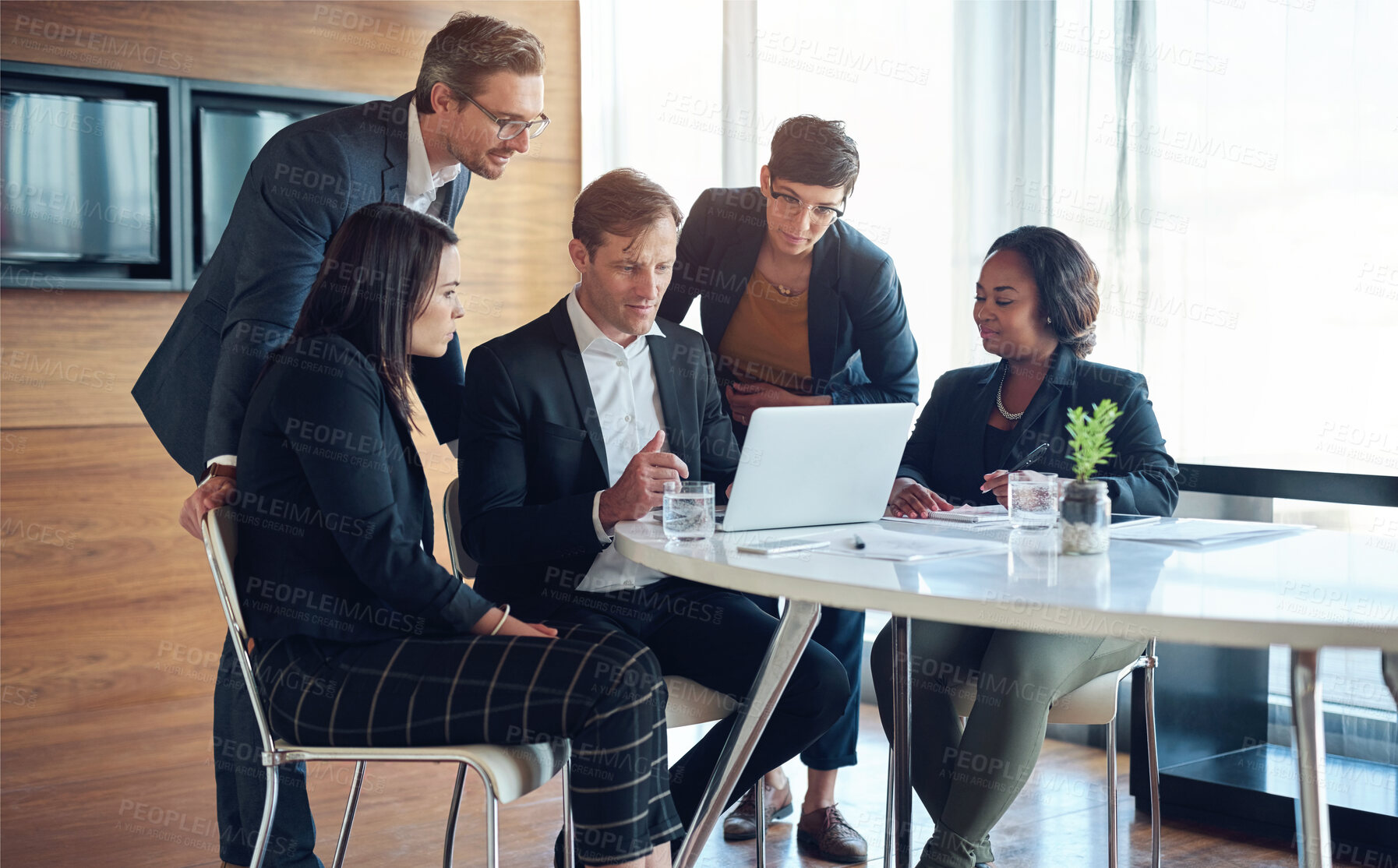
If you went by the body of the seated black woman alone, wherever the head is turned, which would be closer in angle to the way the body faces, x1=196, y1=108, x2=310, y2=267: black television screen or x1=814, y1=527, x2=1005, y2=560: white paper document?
the white paper document

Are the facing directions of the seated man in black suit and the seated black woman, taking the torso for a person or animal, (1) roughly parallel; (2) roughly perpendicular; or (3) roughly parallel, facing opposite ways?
roughly perpendicular

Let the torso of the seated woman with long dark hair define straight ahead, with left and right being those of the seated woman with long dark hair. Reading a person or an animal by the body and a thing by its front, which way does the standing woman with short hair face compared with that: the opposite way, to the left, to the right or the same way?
to the right

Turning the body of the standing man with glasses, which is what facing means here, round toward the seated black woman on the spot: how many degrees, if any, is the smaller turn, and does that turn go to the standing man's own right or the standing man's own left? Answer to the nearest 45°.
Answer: approximately 45° to the standing man's own left

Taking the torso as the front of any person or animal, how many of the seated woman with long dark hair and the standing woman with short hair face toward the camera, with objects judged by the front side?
1

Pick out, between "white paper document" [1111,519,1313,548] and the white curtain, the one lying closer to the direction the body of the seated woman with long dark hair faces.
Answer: the white paper document

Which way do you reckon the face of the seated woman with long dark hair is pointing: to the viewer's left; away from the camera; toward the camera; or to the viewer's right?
to the viewer's right

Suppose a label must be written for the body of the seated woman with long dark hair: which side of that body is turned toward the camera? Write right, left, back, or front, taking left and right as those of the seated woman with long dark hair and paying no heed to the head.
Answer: right
